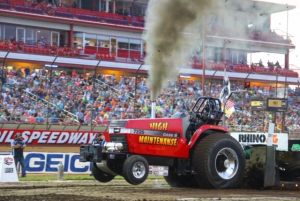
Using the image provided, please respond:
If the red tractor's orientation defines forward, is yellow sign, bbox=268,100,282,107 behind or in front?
behind

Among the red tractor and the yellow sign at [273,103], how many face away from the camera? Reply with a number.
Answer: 0

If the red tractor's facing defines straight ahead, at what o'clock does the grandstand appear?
The grandstand is roughly at 4 o'clock from the red tractor.

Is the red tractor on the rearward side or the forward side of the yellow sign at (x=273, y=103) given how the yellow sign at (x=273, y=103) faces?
on the forward side

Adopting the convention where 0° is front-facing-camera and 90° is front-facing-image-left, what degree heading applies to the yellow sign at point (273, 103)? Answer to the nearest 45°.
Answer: approximately 0°

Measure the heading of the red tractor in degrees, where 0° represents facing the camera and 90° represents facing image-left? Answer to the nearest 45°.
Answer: approximately 45°
